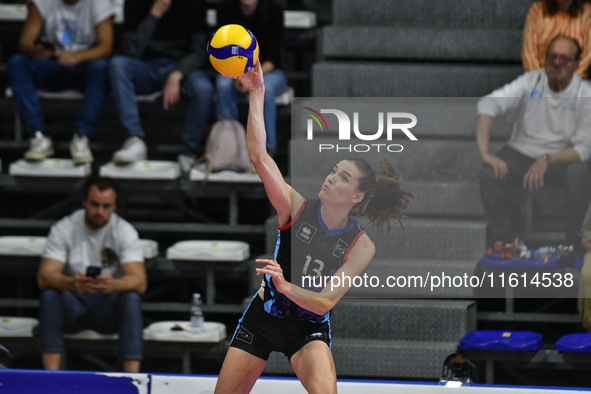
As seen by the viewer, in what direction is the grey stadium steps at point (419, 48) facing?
toward the camera

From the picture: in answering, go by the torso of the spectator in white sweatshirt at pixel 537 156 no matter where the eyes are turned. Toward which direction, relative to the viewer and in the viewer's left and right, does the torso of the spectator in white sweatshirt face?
facing the viewer

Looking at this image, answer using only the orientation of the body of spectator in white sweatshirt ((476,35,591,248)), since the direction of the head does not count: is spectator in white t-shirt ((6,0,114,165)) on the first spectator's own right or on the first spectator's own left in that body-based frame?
on the first spectator's own right

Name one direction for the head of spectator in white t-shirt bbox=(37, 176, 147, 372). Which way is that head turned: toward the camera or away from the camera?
toward the camera

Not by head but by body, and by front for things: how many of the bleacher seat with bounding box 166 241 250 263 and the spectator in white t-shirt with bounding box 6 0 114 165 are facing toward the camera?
2

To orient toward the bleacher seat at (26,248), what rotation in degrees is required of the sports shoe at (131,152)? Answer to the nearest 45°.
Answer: approximately 45° to its right

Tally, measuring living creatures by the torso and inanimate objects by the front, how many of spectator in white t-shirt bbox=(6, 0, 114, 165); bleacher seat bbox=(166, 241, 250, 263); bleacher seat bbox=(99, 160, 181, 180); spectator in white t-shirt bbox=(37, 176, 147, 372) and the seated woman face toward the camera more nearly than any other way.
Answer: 5

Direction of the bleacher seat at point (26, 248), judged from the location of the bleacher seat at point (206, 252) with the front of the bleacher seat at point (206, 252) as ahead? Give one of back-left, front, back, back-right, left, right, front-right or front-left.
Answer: right

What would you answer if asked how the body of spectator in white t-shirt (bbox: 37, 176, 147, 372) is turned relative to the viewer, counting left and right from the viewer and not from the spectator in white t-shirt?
facing the viewer

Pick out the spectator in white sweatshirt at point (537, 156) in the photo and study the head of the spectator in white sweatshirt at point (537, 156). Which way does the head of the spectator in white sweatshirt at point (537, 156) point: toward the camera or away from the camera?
toward the camera

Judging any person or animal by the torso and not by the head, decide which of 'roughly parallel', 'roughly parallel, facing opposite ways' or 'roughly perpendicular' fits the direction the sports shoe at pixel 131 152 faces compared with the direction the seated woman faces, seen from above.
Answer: roughly parallel
